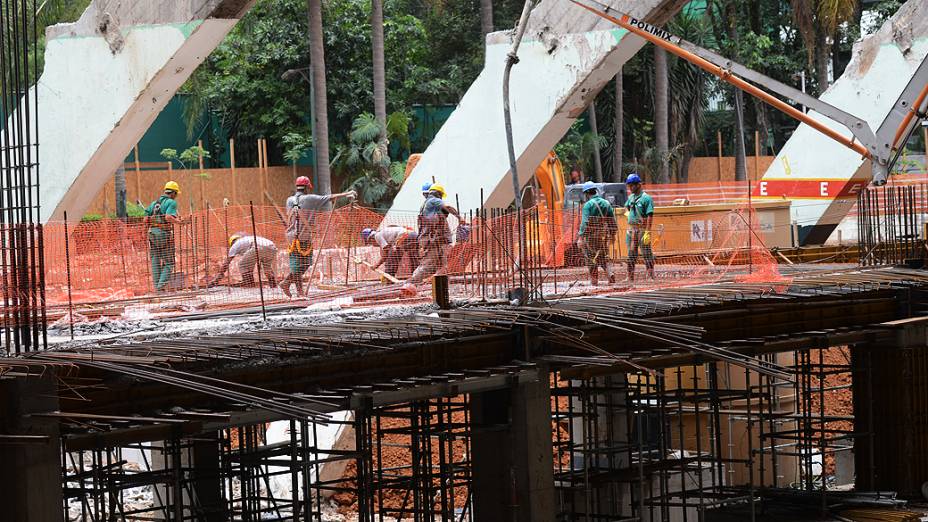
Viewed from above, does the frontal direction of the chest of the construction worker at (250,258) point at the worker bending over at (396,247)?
no

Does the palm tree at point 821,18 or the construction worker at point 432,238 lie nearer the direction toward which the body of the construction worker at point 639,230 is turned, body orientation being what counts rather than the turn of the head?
the construction worker

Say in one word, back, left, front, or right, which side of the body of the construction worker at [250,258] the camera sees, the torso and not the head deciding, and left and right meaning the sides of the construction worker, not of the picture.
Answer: left

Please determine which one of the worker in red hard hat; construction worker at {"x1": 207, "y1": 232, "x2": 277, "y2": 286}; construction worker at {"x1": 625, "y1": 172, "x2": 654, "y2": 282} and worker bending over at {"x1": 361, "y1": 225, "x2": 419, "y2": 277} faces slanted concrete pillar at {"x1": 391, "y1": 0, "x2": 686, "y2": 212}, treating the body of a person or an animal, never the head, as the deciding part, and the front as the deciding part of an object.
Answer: the worker in red hard hat

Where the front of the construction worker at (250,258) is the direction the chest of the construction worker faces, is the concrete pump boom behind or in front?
behind

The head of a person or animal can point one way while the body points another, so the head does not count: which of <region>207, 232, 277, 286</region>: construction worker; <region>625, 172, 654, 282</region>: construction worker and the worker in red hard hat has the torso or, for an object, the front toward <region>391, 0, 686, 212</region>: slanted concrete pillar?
the worker in red hard hat

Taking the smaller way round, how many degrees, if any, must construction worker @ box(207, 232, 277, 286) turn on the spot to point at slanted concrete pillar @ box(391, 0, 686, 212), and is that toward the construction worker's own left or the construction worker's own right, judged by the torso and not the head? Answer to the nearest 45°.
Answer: approximately 135° to the construction worker's own right

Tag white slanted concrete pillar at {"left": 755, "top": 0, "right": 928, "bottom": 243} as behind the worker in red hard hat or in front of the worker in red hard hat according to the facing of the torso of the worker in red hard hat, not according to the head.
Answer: in front

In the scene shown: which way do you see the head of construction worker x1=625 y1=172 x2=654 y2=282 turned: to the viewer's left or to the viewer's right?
to the viewer's left

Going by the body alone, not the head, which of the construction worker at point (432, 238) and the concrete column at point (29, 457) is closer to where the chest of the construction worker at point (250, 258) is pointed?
the concrete column

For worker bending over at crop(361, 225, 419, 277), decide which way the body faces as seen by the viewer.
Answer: to the viewer's left

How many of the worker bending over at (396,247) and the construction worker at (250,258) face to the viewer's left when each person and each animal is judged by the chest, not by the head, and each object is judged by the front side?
2

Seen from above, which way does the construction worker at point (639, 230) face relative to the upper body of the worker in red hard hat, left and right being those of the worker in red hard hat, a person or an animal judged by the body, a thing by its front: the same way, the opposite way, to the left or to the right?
the opposite way

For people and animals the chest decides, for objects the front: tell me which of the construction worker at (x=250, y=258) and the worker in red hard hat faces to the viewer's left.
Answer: the construction worker
